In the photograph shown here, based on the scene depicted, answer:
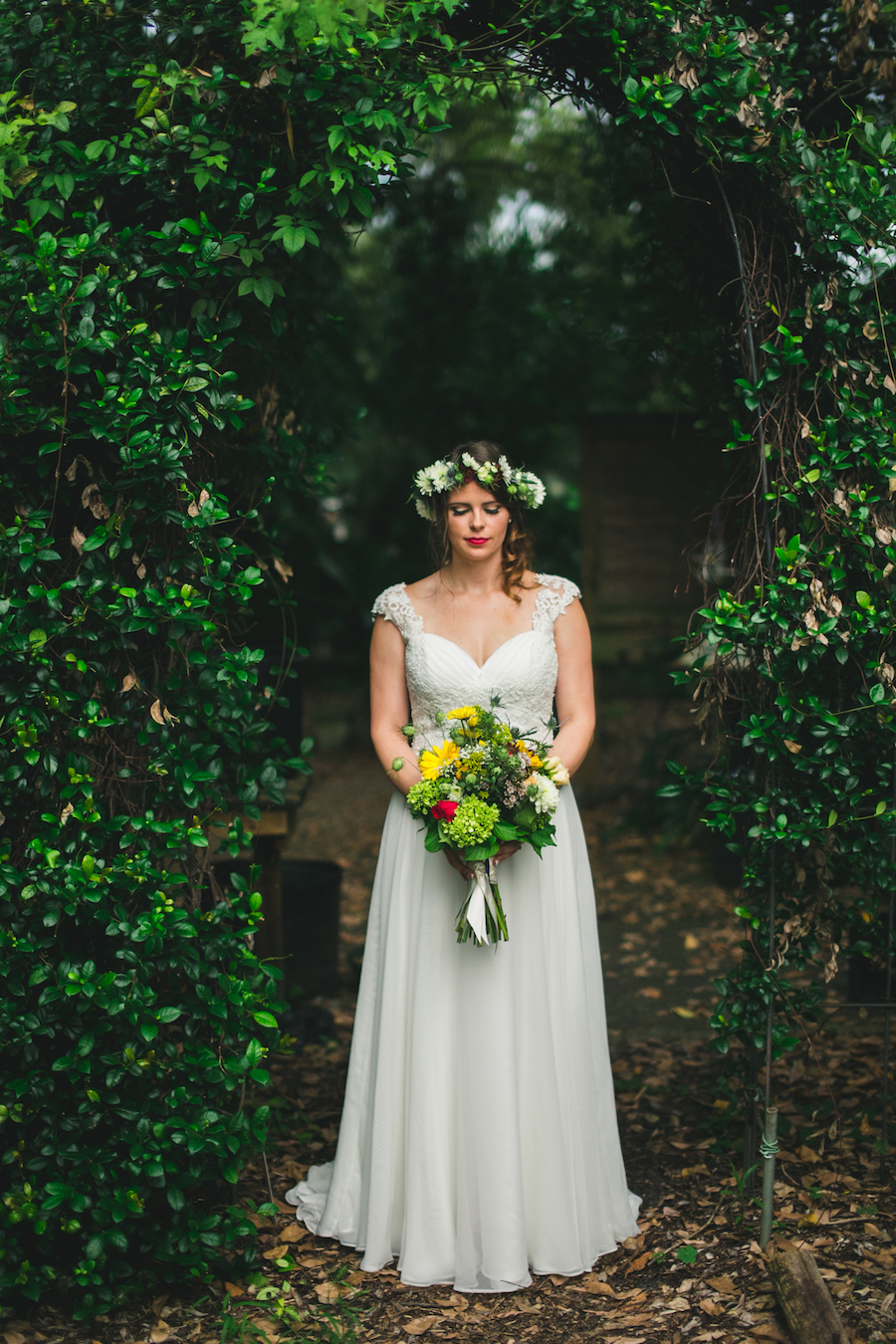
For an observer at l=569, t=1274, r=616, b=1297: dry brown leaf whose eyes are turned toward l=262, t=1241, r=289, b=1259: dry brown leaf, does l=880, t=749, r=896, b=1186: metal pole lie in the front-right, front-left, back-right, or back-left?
back-right

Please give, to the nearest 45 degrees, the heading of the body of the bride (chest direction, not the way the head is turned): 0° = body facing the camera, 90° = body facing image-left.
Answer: approximately 0°

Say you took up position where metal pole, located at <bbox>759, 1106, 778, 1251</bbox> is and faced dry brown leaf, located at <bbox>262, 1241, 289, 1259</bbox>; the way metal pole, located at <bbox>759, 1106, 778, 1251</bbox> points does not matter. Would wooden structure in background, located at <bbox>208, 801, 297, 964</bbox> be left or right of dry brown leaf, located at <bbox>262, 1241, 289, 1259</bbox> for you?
right

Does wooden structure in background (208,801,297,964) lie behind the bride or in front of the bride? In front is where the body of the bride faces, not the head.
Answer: behind
